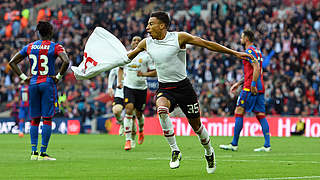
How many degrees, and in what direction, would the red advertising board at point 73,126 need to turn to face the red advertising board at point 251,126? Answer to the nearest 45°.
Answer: approximately 45° to its left

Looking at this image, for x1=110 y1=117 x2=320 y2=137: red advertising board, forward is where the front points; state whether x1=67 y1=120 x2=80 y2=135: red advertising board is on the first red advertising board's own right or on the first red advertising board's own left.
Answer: on the first red advertising board's own right

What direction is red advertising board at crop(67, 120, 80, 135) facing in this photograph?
toward the camera

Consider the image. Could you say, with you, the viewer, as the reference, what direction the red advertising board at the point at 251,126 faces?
facing the viewer
